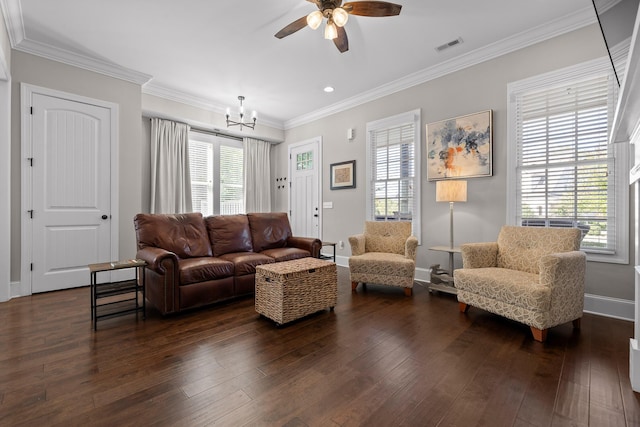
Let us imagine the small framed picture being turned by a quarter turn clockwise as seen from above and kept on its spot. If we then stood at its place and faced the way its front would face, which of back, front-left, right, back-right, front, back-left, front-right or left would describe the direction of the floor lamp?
back

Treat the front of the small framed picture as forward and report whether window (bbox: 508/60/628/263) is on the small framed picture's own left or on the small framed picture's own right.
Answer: on the small framed picture's own left

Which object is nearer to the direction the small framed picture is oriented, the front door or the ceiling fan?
the ceiling fan

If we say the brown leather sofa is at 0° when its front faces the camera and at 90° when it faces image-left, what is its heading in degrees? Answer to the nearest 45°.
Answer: approximately 315°

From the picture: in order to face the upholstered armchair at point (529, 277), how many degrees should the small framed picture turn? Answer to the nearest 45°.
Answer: approximately 90° to its left

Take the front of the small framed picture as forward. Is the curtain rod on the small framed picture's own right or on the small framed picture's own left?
on the small framed picture's own right

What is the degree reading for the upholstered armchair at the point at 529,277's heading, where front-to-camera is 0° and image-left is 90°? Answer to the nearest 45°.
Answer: approximately 45°

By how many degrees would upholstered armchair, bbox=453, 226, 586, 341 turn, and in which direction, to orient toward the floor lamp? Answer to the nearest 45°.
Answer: approximately 90° to its right

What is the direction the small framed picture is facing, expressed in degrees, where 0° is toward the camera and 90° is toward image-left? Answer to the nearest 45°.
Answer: approximately 45°

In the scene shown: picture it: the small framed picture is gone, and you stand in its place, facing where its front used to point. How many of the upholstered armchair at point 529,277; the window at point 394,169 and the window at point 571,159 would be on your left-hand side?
3
